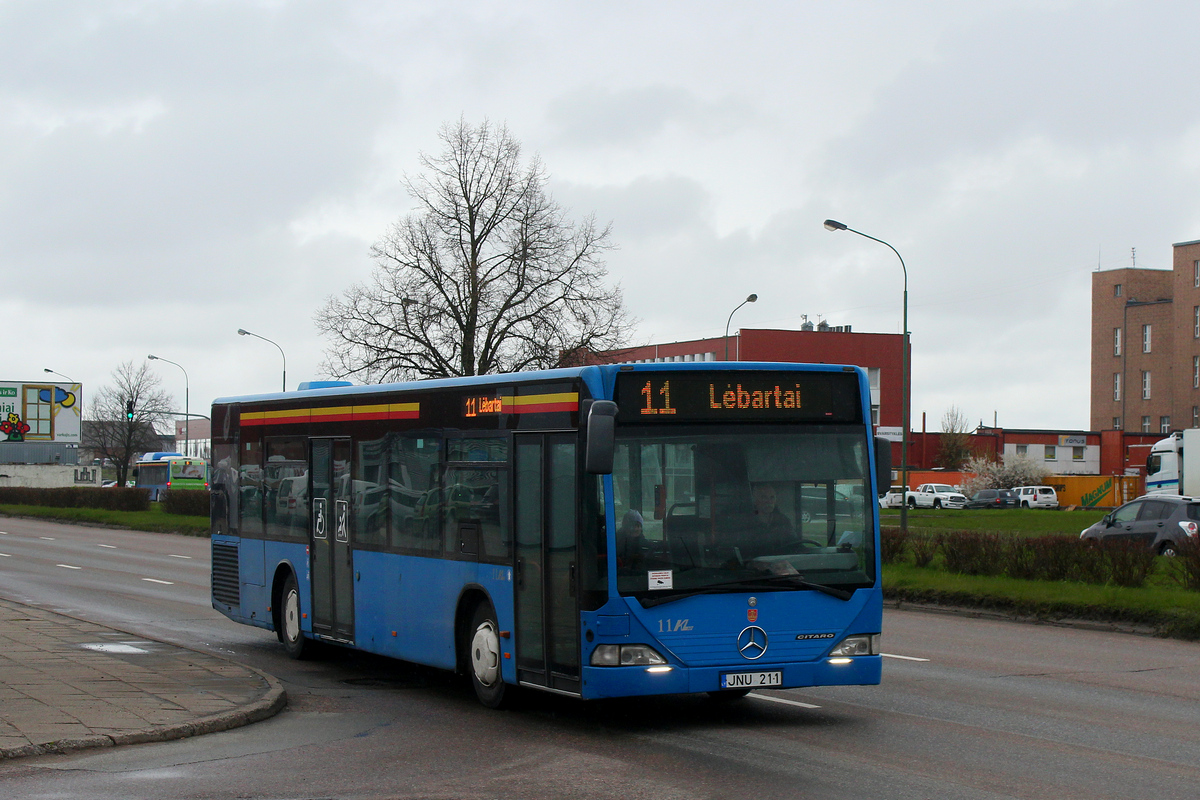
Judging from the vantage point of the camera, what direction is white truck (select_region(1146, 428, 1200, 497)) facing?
facing to the left of the viewer

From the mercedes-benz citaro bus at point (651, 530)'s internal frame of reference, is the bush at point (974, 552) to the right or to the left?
on its left

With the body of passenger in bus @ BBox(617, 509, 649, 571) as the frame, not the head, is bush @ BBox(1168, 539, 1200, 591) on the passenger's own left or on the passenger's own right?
on the passenger's own left

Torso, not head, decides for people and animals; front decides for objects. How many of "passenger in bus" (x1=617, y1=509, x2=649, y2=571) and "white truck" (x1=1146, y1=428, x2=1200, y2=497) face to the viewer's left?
1

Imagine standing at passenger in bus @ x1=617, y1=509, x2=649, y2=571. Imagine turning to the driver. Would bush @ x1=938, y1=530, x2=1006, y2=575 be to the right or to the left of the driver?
left

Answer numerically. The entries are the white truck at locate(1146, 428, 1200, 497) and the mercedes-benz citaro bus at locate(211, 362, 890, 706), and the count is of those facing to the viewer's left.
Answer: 1

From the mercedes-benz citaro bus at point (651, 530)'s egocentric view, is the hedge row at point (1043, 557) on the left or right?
on its left

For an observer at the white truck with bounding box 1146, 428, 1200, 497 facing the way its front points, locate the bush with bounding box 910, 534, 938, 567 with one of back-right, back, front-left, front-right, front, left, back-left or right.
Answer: left

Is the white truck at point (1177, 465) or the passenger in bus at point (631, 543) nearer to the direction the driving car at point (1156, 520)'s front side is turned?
the white truck

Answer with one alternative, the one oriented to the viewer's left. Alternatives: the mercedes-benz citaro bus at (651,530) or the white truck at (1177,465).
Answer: the white truck
